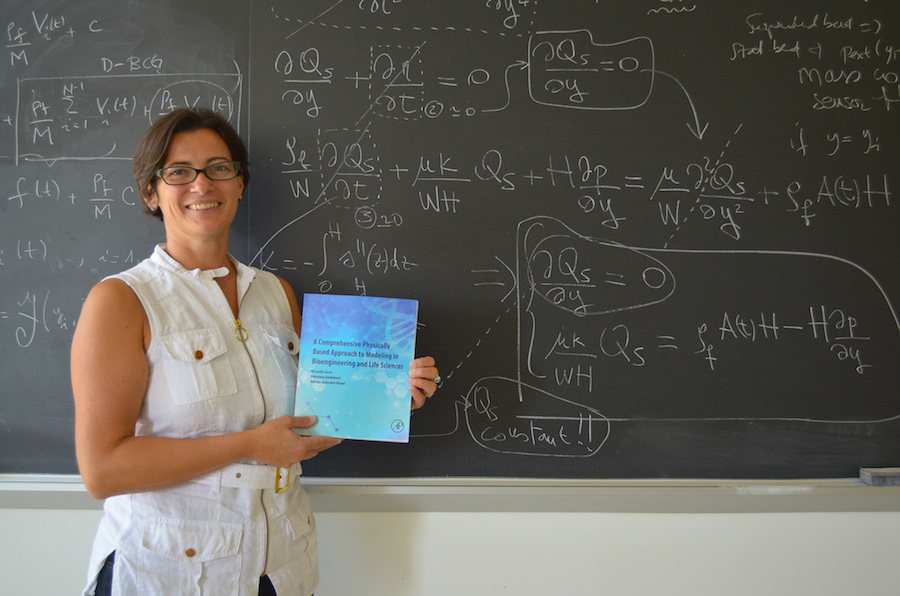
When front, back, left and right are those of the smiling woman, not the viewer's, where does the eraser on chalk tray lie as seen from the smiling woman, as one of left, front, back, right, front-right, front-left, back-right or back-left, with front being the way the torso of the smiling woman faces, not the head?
front-left
